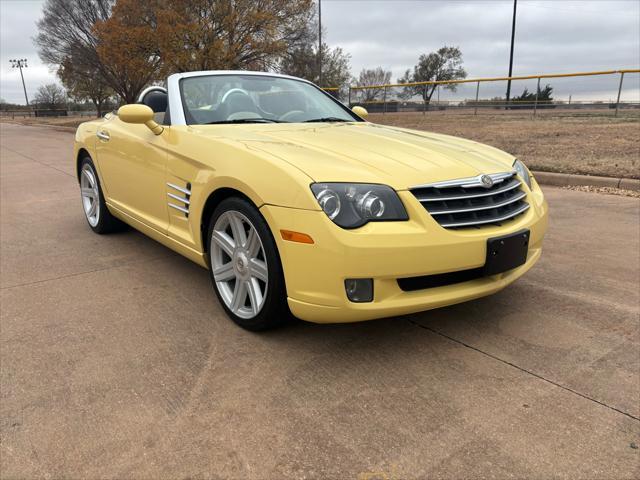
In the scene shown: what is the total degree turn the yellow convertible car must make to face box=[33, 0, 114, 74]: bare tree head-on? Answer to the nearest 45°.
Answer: approximately 180°

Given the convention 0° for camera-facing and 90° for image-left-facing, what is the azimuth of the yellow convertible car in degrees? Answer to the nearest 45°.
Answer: approximately 315°

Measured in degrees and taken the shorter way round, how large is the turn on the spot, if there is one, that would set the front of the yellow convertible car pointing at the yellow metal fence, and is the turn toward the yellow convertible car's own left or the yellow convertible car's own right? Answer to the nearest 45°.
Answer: approximately 135° to the yellow convertible car's own left
